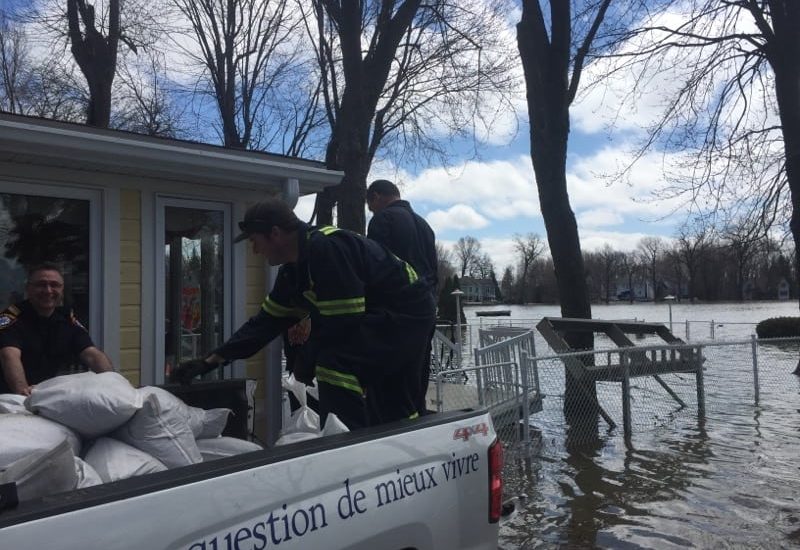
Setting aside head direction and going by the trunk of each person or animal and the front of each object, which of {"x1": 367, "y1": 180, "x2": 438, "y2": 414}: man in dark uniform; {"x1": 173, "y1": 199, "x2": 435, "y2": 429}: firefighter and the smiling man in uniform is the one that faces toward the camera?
the smiling man in uniform

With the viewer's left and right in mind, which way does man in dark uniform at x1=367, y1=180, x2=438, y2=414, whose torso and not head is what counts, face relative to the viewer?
facing away from the viewer and to the left of the viewer

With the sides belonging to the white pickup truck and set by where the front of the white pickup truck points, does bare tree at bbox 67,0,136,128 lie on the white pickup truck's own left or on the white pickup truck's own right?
on the white pickup truck's own right

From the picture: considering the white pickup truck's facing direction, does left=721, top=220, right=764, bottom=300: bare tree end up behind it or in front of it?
behind

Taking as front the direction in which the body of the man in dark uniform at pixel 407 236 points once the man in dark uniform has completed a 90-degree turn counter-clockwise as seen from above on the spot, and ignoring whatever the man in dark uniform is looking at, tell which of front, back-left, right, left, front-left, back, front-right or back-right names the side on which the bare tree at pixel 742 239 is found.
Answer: back

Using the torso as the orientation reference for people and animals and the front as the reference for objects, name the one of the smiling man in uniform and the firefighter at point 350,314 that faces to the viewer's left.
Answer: the firefighter

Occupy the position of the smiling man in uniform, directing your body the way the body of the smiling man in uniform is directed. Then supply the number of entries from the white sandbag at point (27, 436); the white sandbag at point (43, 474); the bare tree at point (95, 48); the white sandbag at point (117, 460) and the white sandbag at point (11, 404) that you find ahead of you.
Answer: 4

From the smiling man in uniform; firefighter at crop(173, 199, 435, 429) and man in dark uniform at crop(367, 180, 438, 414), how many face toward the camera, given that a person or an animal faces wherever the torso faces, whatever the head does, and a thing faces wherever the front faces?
1

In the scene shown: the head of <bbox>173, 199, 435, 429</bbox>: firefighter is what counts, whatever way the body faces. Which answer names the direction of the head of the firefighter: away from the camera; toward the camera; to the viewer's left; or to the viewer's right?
to the viewer's left

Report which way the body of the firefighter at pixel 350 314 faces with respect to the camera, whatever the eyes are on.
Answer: to the viewer's left

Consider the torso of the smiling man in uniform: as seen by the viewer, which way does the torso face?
toward the camera

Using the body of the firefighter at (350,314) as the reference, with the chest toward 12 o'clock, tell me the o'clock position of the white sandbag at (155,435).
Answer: The white sandbag is roughly at 11 o'clock from the firefighter.

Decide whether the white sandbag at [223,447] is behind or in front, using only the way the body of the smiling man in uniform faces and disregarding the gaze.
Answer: in front

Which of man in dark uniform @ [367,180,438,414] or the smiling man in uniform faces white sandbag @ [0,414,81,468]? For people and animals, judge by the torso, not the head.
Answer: the smiling man in uniform

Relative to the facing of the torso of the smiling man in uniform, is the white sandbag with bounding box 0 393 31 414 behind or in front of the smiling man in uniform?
in front

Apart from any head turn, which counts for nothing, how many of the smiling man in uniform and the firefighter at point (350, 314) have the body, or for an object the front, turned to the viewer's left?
1
